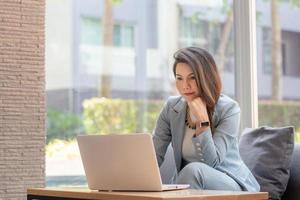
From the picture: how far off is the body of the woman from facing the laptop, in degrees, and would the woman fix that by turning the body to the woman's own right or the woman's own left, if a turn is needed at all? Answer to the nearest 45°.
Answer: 0° — they already face it

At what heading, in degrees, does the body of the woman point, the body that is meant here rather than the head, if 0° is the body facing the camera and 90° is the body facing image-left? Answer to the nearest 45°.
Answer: approximately 45°

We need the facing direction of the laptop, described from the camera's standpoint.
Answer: facing away from the viewer and to the right of the viewer

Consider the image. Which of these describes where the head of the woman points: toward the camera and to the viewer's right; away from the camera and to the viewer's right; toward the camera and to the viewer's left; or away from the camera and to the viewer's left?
toward the camera and to the viewer's left

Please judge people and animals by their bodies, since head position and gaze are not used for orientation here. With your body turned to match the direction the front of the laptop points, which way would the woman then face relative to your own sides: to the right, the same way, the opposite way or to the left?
the opposite way

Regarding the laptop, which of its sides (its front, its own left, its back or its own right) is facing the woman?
front

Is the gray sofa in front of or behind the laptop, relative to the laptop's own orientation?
in front
